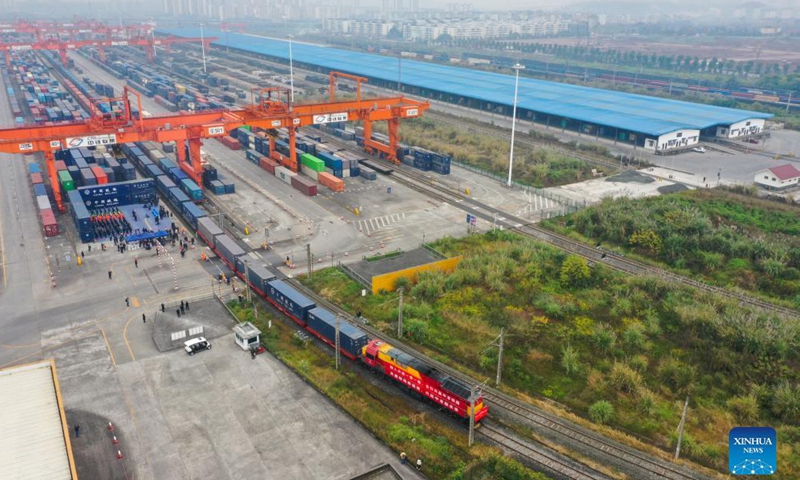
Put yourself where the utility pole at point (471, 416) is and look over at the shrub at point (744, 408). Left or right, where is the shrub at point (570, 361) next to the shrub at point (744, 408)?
left

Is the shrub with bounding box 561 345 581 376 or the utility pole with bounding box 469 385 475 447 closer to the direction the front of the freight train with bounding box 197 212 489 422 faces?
the utility pole

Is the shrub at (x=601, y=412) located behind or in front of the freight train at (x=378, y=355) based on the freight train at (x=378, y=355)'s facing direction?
in front

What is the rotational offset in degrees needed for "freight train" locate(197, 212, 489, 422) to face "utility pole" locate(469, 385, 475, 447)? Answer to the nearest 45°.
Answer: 0° — it already faces it

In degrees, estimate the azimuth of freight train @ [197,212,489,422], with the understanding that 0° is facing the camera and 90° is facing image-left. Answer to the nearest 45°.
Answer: approximately 315°

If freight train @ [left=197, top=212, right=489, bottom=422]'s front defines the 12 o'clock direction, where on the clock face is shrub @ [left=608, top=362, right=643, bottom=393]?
The shrub is roughly at 11 o'clock from the freight train.

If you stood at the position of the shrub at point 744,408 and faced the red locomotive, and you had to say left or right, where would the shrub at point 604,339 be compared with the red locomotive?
right

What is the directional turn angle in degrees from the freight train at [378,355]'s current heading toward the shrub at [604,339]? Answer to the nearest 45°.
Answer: approximately 45° to its left

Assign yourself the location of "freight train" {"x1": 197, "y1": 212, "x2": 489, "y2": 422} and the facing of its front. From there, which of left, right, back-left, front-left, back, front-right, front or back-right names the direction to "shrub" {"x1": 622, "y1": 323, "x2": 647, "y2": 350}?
front-left

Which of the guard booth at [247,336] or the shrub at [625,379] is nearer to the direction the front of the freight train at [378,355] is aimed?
the shrub

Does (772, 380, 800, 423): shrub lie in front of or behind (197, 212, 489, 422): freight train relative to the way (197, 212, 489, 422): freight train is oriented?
in front

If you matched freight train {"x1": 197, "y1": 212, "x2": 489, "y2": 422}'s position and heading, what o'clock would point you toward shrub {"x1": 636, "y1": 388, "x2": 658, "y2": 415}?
The shrub is roughly at 11 o'clock from the freight train.
